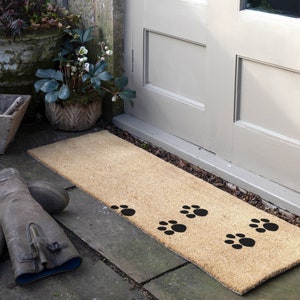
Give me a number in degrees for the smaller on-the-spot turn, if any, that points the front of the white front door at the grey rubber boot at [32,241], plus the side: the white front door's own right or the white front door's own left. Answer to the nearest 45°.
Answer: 0° — it already faces it

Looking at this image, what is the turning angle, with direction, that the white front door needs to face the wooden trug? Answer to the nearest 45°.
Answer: approximately 45° to its right

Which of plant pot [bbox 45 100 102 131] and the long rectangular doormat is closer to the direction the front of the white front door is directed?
the long rectangular doormat

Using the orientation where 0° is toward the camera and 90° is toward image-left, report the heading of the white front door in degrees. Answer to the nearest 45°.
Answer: approximately 45°

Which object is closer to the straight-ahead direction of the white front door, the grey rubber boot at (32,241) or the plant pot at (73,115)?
the grey rubber boot

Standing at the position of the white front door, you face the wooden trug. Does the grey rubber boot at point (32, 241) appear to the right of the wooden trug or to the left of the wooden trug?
left

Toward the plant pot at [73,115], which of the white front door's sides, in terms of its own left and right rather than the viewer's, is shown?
right
